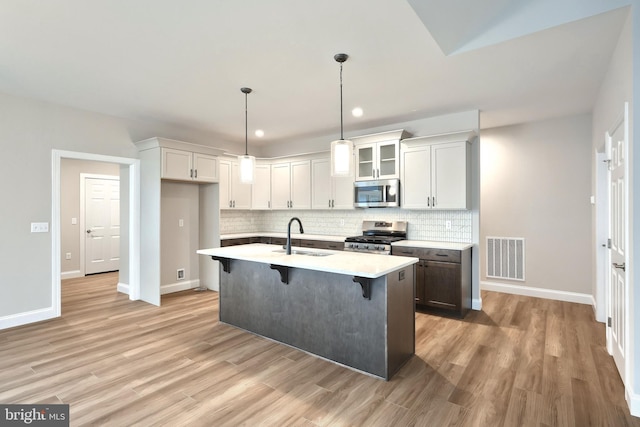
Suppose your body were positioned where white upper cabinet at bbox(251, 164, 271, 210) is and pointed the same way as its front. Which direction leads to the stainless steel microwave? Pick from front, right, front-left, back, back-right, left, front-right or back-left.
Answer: front-left

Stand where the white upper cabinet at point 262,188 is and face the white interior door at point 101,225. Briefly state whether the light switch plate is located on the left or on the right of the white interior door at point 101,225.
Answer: left

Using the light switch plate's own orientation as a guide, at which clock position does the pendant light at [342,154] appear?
The pendant light is roughly at 11 o'clock from the light switch plate.

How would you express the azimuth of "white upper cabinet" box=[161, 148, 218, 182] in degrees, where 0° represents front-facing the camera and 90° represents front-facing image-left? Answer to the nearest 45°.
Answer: approximately 315°

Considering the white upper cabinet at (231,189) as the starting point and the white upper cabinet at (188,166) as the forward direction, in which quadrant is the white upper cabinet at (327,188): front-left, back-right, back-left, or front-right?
back-left

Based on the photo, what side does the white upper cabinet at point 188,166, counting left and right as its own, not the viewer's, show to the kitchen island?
front

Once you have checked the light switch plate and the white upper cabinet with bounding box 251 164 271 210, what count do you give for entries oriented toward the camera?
2

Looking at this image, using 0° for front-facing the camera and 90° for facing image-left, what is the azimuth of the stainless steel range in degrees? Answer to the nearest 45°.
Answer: approximately 45°

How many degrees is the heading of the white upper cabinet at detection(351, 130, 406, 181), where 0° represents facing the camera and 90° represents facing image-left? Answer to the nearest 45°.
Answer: approximately 45°

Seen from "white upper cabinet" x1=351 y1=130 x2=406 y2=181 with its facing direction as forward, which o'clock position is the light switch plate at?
The light switch plate is roughly at 1 o'clock from the white upper cabinet.

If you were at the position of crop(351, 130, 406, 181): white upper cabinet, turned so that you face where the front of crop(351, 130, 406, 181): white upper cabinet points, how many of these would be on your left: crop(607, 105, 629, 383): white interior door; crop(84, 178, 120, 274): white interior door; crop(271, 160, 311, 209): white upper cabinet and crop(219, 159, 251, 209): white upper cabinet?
1
